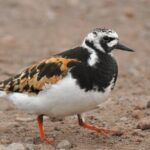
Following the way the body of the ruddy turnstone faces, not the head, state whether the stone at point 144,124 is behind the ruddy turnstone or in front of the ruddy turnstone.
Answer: in front

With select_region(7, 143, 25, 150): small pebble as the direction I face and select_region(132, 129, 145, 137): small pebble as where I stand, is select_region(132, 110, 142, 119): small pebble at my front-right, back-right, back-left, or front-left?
back-right

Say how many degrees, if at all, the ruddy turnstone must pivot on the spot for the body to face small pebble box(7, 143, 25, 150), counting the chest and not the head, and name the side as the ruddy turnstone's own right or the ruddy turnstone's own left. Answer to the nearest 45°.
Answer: approximately 180°

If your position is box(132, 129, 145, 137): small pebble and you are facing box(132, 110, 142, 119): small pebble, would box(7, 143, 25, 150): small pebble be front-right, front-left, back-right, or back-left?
back-left

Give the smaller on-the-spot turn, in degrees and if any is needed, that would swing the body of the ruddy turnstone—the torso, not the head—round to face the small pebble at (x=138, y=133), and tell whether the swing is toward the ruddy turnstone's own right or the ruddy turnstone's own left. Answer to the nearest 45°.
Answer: approximately 45° to the ruddy turnstone's own left

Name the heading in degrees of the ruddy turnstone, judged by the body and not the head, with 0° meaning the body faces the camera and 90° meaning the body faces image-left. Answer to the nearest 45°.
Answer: approximately 270°

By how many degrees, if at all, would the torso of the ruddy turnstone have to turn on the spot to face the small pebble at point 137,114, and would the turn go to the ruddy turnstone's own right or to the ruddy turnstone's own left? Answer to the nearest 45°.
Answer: approximately 45° to the ruddy turnstone's own left
